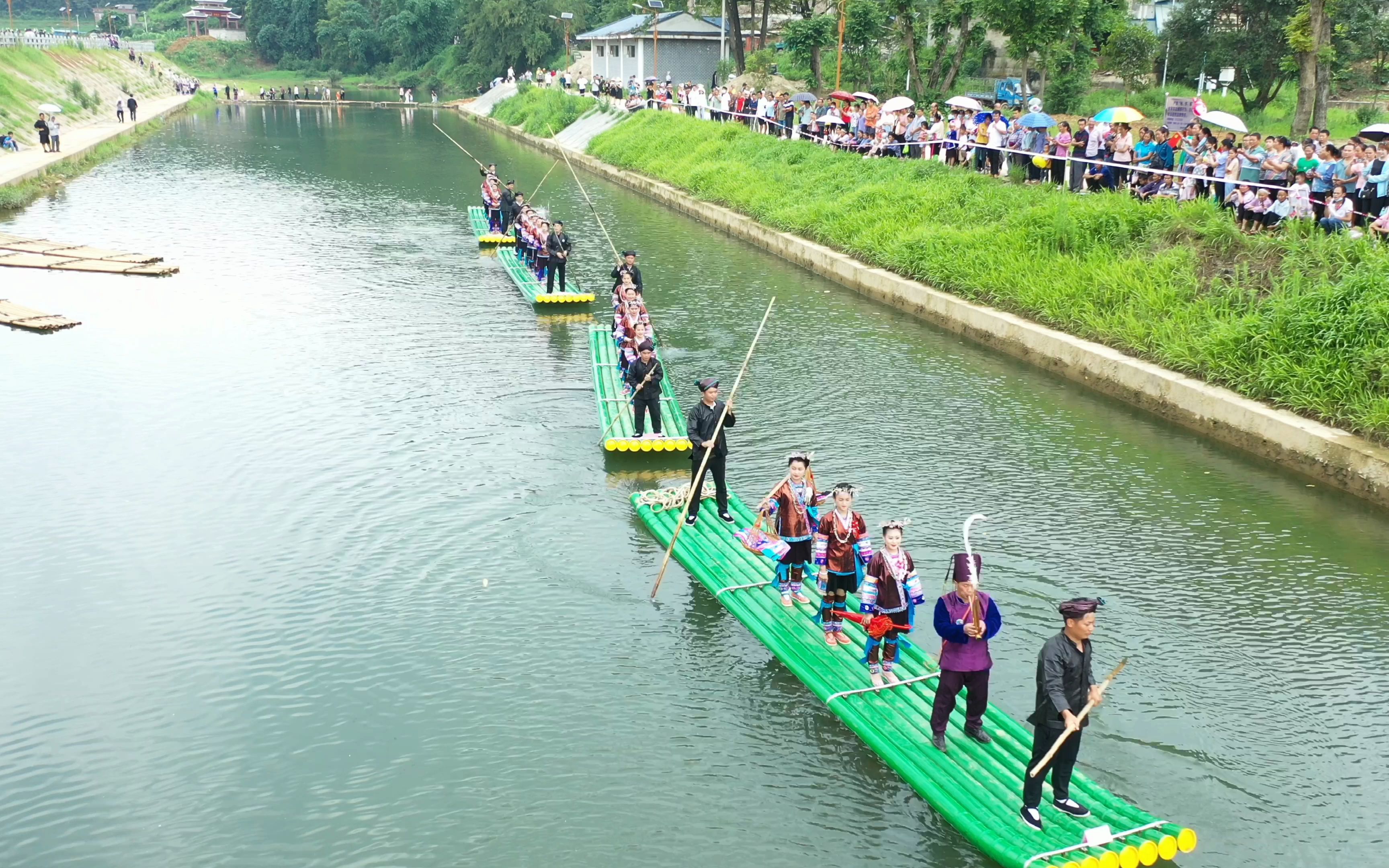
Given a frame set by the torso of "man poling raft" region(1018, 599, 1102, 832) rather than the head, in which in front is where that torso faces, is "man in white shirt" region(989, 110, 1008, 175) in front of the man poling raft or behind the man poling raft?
behind

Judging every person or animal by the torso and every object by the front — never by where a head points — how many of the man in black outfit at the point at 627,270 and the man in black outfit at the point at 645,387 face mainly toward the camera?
2

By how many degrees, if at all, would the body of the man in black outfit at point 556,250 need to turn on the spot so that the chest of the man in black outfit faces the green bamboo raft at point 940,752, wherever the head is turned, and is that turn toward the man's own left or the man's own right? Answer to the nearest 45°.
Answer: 0° — they already face it

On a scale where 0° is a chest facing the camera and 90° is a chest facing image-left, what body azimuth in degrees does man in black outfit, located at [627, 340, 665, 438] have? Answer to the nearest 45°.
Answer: approximately 0°

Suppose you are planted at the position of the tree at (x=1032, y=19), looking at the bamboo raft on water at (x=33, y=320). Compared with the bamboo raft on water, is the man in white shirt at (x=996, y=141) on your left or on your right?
left

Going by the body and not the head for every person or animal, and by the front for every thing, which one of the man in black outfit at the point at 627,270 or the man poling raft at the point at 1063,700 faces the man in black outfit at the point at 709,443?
the man in black outfit at the point at 627,270

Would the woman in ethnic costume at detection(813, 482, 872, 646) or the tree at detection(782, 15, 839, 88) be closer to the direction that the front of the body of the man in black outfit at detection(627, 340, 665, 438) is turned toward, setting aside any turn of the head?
the woman in ethnic costume

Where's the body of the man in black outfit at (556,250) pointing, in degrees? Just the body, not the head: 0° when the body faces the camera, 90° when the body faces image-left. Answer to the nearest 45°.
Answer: approximately 0°

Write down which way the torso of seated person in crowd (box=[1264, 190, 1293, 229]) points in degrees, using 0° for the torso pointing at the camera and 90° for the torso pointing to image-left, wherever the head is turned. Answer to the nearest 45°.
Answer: approximately 45°

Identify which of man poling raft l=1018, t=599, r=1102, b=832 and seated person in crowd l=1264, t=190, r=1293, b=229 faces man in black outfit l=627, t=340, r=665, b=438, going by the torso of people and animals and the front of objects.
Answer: the seated person in crowd

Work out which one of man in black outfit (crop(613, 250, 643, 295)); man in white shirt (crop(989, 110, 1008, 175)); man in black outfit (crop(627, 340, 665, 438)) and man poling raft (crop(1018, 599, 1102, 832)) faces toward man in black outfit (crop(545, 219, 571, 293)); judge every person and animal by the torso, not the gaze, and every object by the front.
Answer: the man in white shirt

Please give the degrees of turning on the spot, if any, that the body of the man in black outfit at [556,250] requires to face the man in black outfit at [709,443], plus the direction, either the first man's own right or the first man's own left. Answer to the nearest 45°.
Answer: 0° — they already face them

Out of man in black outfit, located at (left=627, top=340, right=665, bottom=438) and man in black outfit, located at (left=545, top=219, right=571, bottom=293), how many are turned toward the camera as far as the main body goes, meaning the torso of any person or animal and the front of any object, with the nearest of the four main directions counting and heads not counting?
2
